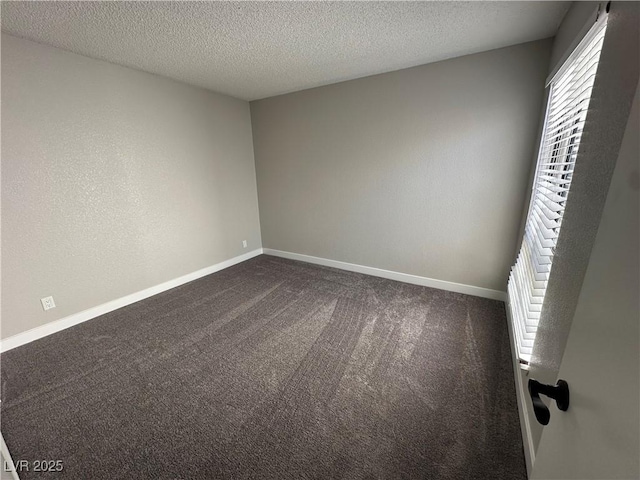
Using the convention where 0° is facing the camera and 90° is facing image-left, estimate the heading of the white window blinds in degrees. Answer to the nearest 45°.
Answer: approximately 90°
